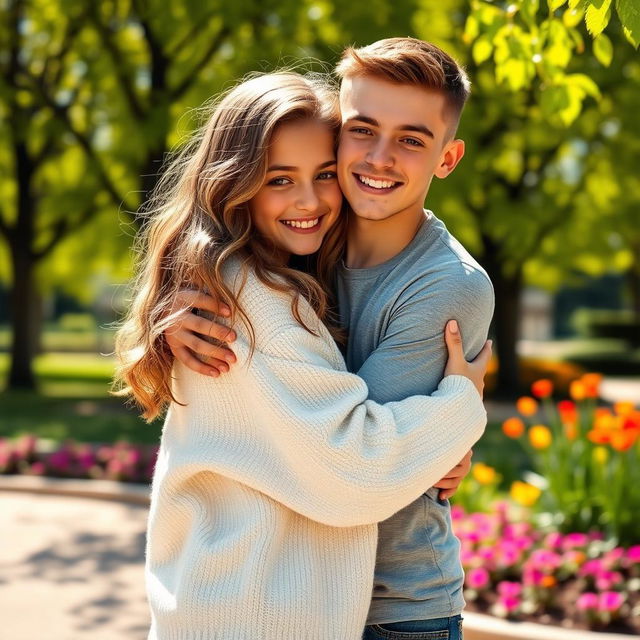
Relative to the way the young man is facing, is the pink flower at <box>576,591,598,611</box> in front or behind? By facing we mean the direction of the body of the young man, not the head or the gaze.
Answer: behind

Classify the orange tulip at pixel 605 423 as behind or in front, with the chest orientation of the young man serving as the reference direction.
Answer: behind

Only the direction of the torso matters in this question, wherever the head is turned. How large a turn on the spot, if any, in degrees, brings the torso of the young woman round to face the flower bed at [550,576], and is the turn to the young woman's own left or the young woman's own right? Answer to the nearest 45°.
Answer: approximately 45° to the young woman's own left

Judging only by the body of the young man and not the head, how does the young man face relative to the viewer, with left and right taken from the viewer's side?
facing the viewer and to the left of the viewer

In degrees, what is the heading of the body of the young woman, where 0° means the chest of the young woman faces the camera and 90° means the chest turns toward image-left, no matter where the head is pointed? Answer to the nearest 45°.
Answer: approximately 270°

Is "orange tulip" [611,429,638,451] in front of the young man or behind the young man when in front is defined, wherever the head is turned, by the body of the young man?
behind

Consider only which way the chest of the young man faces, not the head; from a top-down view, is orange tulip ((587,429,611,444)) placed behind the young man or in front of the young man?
behind

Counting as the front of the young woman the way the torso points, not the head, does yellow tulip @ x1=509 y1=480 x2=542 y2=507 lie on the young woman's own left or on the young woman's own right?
on the young woman's own left
